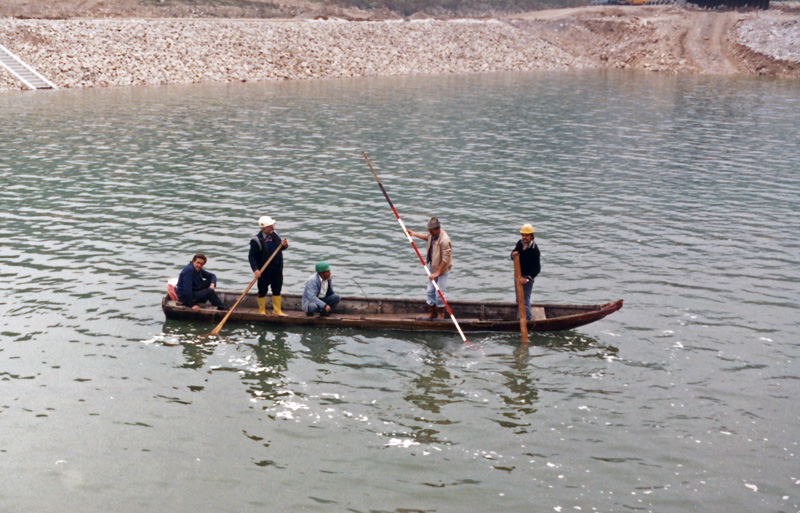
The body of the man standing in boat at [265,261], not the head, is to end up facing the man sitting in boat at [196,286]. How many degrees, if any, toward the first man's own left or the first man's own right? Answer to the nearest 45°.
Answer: approximately 135° to the first man's own right

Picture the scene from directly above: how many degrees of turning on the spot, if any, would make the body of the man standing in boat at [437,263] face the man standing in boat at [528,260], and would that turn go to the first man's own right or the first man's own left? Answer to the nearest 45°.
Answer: approximately 135° to the first man's own left

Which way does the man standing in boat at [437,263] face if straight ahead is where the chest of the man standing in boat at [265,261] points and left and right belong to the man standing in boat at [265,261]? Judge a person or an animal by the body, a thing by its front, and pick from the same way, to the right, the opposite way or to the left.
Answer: to the right

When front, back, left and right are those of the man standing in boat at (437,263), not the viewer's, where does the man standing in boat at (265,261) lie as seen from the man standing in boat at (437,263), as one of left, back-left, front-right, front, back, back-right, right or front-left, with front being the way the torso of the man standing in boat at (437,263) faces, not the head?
front-right

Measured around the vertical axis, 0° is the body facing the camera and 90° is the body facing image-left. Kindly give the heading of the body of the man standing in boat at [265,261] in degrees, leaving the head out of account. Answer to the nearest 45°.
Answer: approximately 315°

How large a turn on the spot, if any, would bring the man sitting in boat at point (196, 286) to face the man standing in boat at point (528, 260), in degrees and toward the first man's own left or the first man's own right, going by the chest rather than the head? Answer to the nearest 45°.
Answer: approximately 45° to the first man's own left

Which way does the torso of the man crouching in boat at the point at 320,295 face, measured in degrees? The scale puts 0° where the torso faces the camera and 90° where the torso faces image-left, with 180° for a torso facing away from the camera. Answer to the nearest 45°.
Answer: approximately 315°

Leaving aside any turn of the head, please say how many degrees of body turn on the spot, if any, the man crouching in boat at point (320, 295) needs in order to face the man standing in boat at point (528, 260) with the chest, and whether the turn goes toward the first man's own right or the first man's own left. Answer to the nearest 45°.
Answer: approximately 45° to the first man's own left

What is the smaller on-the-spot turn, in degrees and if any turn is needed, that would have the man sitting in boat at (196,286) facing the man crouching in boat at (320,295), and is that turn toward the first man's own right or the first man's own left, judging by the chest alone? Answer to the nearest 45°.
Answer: approximately 45° to the first man's own left

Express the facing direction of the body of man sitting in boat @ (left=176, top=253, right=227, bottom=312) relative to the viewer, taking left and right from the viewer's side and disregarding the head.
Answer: facing the viewer and to the right of the viewer

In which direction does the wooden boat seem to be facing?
to the viewer's right
